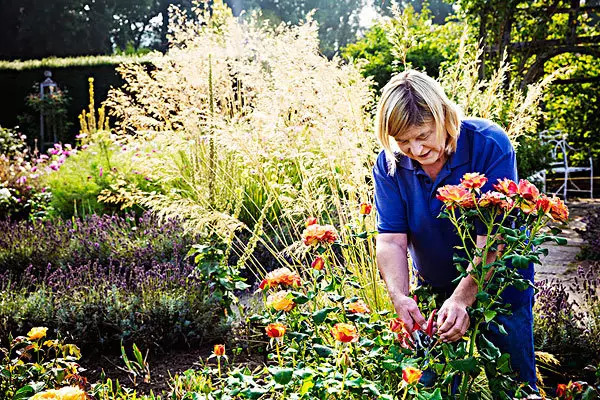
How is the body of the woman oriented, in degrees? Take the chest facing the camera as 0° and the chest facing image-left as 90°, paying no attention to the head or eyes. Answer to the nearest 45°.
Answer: approximately 45°

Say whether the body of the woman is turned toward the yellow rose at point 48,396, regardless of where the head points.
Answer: yes

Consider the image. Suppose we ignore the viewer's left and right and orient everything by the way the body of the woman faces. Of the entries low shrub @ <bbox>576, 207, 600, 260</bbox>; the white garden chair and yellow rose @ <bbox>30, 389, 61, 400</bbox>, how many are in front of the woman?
1

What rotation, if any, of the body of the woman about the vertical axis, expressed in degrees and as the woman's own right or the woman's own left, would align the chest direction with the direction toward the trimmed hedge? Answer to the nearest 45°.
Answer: approximately 90° to the woman's own right

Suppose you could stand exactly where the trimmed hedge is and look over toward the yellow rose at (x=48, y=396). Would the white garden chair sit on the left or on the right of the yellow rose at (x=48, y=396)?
left

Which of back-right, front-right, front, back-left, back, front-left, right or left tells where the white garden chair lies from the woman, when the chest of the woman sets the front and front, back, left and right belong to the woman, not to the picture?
back-right
